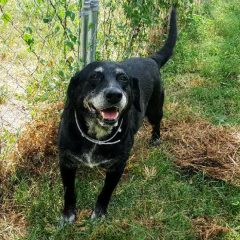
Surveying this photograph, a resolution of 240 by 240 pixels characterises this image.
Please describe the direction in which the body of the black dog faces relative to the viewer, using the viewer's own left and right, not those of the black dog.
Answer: facing the viewer and to the left of the viewer
